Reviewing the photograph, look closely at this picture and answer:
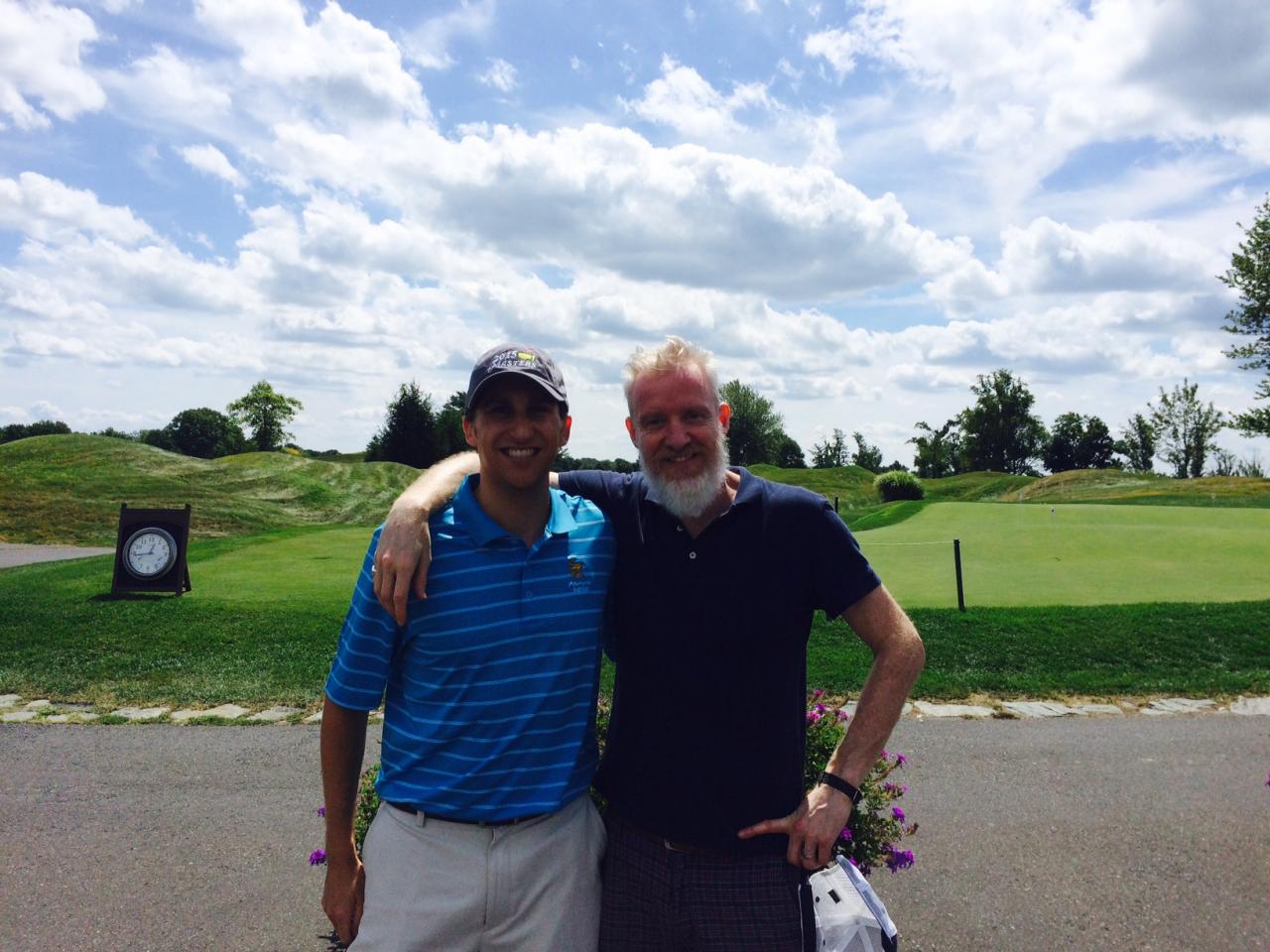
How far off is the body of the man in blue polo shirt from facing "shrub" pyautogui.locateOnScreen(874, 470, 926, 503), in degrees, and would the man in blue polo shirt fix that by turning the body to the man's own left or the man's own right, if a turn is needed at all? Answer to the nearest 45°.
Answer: approximately 135° to the man's own left

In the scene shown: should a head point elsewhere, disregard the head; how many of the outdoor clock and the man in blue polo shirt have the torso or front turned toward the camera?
2

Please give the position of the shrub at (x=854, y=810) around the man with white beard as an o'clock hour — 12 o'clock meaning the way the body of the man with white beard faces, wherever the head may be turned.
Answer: The shrub is roughly at 7 o'clock from the man with white beard.

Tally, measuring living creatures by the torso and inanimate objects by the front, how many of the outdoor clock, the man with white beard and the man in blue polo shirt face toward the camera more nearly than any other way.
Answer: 3

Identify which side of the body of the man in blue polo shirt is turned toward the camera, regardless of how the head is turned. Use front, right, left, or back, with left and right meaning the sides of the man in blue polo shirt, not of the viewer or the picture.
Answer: front

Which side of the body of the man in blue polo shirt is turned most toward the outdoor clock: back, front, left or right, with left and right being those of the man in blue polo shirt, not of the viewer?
back

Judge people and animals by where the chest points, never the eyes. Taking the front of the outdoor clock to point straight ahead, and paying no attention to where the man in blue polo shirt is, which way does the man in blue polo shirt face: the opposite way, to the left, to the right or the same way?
the same way

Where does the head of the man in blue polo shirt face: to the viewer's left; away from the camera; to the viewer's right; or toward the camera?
toward the camera

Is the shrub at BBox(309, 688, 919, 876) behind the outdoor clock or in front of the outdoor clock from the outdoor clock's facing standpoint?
in front

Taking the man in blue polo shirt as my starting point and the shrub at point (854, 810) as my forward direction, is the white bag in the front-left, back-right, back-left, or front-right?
front-right

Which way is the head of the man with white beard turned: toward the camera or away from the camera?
toward the camera

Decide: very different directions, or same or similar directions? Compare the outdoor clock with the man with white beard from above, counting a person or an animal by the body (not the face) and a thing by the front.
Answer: same or similar directions

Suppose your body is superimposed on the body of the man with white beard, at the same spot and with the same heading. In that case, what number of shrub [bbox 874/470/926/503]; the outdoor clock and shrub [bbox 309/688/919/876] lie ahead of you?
0

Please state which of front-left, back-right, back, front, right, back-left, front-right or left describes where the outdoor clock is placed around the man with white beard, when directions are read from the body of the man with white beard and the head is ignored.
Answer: back-right

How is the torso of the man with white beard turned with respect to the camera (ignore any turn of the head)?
toward the camera
